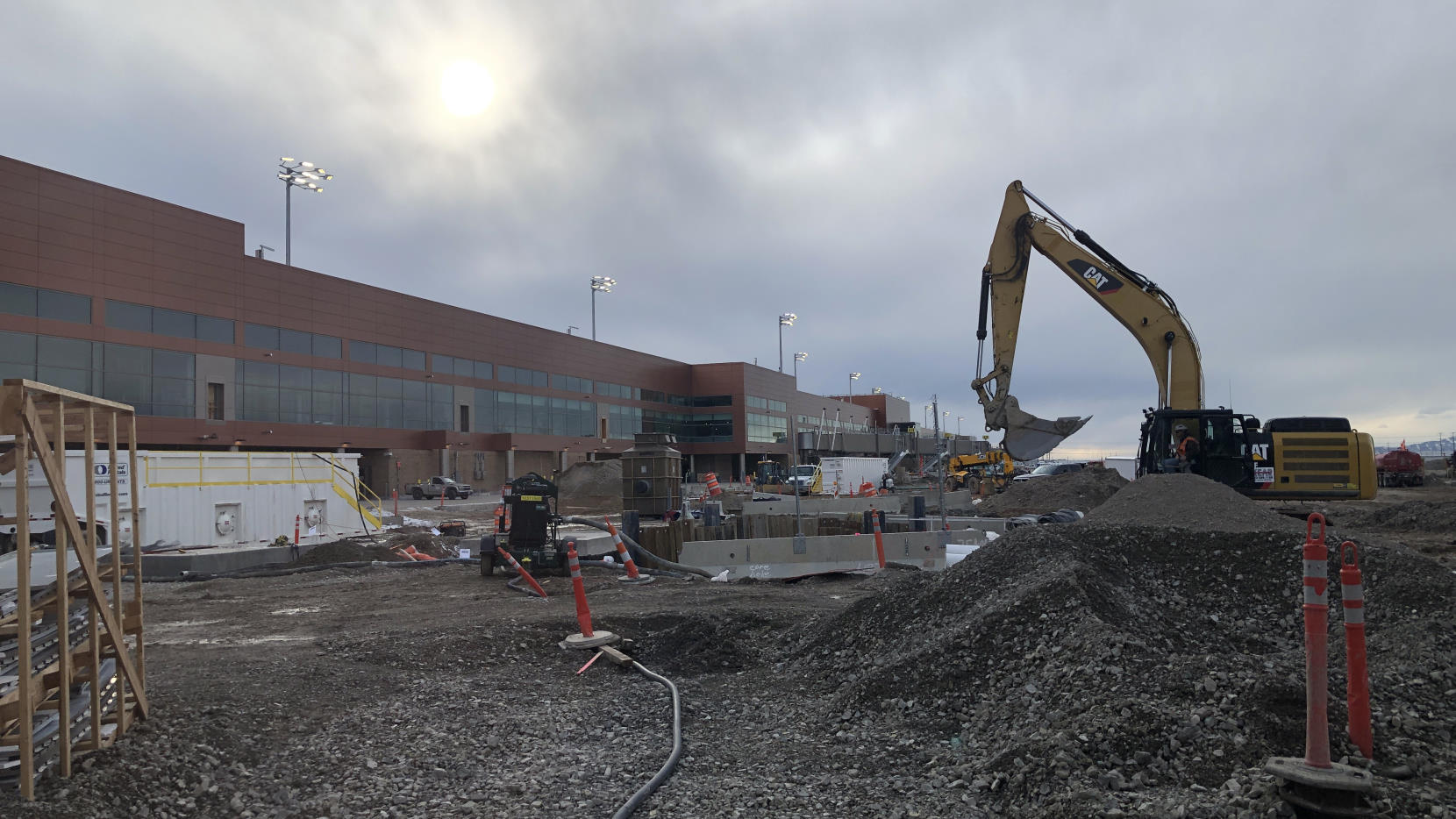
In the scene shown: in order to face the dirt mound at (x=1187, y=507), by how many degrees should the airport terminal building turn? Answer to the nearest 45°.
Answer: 0° — it already faces it

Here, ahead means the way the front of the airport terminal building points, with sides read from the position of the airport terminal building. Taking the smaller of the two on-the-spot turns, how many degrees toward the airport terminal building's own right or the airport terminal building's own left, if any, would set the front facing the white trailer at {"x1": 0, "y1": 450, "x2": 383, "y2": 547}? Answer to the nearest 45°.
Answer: approximately 45° to the airport terminal building's own right

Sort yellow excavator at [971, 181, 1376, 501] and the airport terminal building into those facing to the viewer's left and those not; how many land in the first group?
1

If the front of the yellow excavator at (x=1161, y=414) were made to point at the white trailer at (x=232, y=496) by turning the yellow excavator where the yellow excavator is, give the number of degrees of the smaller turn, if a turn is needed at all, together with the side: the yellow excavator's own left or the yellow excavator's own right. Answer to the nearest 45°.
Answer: approximately 45° to the yellow excavator's own left

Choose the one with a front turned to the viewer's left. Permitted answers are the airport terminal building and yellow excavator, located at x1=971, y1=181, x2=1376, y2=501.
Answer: the yellow excavator

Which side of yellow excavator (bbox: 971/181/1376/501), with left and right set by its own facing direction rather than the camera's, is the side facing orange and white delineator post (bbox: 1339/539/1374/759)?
left

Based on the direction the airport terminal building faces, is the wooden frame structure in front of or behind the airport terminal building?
in front

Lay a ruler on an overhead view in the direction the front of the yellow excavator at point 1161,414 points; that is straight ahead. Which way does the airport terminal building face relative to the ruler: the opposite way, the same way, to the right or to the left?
the opposite way

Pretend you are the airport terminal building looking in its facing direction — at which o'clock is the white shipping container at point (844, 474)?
The white shipping container is roughly at 11 o'clock from the airport terminal building.

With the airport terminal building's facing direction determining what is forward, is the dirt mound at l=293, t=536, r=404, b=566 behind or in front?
in front

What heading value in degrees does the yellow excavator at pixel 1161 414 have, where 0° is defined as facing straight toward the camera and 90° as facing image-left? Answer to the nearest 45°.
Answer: approximately 90°
